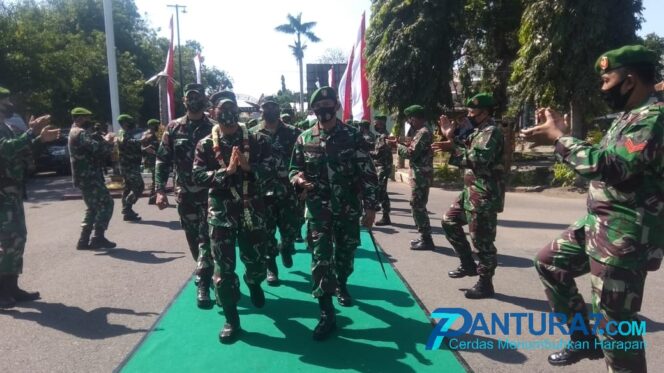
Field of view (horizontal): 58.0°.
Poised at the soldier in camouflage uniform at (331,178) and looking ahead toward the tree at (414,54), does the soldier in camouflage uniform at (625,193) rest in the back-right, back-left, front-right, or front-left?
back-right

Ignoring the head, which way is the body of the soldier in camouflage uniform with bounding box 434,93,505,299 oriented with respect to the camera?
to the viewer's left

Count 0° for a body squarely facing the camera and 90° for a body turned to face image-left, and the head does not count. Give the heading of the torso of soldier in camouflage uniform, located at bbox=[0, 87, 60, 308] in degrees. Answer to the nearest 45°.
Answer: approximately 270°

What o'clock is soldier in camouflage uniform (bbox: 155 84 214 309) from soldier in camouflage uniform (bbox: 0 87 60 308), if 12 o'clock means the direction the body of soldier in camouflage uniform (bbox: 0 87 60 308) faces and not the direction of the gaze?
soldier in camouflage uniform (bbox: 155 84 214 309) is roughly at 1 o'clock from soldier in camouflage uniform (bbox: 0 87 60 308).

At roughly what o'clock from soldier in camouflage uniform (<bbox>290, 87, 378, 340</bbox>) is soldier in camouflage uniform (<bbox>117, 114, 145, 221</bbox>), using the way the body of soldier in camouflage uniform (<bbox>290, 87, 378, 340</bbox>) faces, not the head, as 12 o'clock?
soldier in camouflage uniform (<bbox>117, 114, 145, 221</bbox>) is roughly at 5 o'clock from soldier in camouflage uniform (<bbox>290, 87, 378, 340</bbox>).

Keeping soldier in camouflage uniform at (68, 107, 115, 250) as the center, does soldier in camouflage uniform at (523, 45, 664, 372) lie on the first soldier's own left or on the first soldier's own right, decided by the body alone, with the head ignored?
on the first soldier's own right

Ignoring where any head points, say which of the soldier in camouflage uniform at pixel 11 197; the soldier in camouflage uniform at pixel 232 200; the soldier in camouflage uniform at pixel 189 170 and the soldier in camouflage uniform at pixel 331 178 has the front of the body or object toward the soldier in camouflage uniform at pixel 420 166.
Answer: the soldier in camouflage uniform at pixel 11 197

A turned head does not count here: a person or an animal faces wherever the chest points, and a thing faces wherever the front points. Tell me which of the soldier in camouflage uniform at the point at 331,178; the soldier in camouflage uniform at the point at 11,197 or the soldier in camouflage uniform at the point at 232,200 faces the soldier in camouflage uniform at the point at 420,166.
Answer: the soldier in camouflage uniform at the point at 11,197

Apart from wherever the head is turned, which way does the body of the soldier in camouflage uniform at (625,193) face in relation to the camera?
to the viewer's left

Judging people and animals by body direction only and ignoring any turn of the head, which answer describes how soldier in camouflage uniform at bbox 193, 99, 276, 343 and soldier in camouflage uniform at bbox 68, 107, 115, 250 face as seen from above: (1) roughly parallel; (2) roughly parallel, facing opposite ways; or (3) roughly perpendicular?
roughly perpendicular

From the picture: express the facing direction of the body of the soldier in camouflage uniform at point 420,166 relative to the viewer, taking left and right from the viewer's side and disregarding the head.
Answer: facing to the left of the viewer

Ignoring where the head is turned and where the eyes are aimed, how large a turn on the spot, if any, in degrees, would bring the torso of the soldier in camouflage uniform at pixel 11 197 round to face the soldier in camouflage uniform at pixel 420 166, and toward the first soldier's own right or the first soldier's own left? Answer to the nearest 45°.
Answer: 0° — they already face them

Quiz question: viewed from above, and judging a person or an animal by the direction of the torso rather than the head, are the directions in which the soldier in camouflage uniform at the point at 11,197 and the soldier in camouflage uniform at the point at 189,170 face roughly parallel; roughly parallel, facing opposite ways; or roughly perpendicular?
roughly perpendicular
